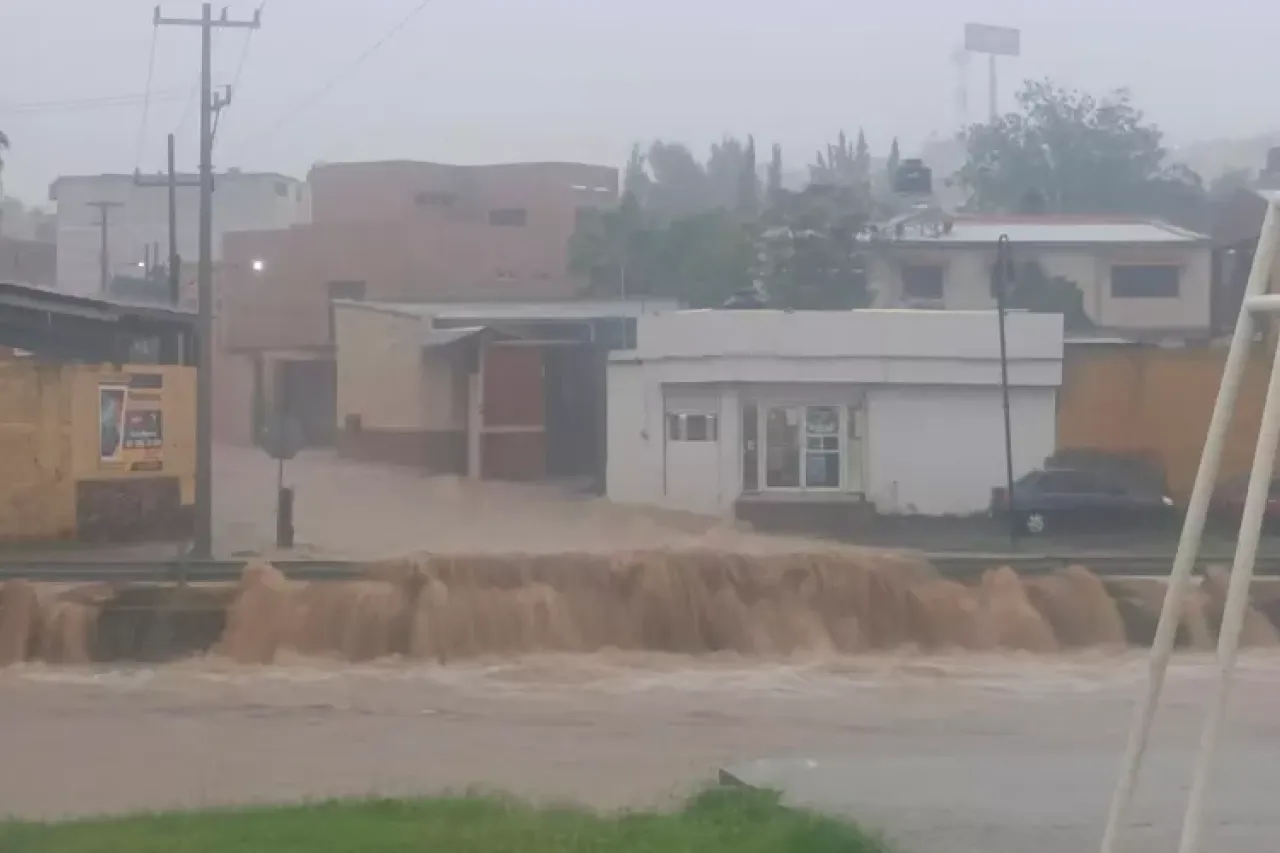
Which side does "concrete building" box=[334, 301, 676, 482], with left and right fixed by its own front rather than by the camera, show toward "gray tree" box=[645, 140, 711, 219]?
back

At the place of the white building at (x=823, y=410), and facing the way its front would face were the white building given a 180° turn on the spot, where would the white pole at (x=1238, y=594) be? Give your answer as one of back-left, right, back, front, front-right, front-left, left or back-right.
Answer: back

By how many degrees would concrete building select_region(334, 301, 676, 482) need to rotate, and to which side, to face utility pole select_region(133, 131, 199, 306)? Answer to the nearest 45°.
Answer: approximately 90° to its right

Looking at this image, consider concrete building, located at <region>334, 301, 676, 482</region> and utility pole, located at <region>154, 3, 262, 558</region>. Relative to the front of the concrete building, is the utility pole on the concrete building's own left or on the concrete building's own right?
on the concrete building's own right

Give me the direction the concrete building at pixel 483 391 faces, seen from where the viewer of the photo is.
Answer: facing the viewer and to the left of the viewer

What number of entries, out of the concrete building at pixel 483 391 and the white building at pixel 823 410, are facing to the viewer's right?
0

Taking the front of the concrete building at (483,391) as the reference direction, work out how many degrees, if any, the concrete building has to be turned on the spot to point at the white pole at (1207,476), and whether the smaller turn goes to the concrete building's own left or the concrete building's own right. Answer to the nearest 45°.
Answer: approximately 45° to the concrete building's own left

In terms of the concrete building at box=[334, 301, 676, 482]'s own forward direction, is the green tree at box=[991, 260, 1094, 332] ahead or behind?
behind

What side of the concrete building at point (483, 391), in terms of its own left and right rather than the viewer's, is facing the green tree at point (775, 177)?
back

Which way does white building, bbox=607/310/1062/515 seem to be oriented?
toward the camera

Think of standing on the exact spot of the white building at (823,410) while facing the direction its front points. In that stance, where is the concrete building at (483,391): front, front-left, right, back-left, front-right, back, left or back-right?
right

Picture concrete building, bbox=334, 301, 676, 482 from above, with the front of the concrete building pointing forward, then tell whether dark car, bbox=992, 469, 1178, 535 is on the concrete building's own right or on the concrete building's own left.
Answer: on the concrete building's own left

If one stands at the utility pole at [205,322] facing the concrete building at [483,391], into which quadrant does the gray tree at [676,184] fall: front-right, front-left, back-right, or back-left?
front-left
